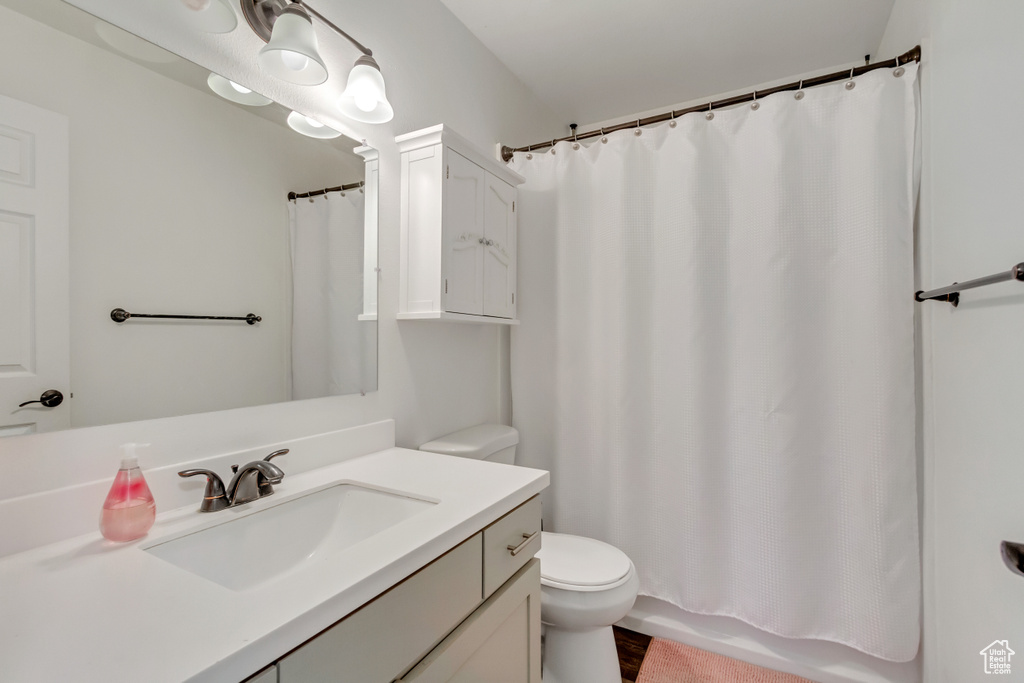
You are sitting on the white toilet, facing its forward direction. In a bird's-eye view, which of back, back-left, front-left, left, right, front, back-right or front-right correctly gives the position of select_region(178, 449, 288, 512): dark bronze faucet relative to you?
right

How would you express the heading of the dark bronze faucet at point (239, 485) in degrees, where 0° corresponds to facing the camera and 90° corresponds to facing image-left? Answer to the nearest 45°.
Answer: approximately 315°

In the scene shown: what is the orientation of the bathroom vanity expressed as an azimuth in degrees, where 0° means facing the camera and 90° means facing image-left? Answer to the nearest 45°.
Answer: approximately 315°

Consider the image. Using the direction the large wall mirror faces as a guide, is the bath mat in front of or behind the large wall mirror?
in front

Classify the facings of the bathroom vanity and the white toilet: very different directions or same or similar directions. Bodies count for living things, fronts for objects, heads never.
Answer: same or similar directions

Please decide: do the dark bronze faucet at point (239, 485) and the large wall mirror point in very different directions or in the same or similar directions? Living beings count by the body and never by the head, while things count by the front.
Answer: same or similar directions

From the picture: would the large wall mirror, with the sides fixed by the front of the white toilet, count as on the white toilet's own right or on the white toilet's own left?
on the white toilet's own right

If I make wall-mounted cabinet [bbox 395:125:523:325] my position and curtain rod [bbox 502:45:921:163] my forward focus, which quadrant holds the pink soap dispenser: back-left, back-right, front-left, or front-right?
back-right

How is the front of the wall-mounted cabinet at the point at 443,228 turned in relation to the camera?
facing the viewer and to the right of the viewer

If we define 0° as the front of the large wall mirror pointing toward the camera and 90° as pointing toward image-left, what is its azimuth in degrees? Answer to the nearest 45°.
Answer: approximately 315°

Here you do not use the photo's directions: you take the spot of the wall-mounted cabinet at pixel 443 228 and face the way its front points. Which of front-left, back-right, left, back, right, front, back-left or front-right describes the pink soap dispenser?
right

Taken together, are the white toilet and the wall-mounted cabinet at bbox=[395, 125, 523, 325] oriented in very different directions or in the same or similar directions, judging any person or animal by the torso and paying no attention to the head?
same or similar directions
